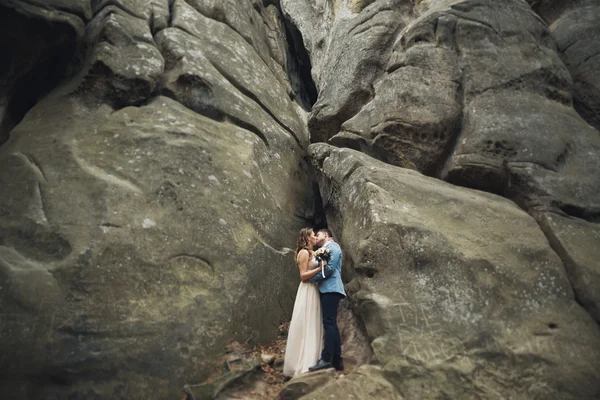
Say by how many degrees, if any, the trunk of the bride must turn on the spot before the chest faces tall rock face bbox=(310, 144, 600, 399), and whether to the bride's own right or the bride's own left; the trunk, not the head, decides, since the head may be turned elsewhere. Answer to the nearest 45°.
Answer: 0° — they already face it

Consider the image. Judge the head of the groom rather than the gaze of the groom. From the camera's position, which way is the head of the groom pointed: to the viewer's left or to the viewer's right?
to the viewer's left

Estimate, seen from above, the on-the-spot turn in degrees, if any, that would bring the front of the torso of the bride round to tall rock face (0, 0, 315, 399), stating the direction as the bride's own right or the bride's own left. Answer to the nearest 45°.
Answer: approximately 180°

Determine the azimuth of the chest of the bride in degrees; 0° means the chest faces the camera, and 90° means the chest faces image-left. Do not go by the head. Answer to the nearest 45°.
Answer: approximately 270°

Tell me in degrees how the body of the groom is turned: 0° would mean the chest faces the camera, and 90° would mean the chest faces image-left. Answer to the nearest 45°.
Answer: approximately 90°

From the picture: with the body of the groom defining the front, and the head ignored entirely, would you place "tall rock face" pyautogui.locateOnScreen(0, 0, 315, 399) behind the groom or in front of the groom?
in front

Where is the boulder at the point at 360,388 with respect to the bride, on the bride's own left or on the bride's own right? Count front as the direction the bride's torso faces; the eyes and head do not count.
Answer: on the bride's own right

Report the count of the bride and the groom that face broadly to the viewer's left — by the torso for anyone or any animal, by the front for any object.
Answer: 1

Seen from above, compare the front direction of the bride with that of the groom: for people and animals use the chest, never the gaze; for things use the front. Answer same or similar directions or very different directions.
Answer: very different directions

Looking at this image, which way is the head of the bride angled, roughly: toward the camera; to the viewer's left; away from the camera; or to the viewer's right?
to the viewer's right

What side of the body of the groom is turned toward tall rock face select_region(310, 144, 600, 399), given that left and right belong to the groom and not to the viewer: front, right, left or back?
back
